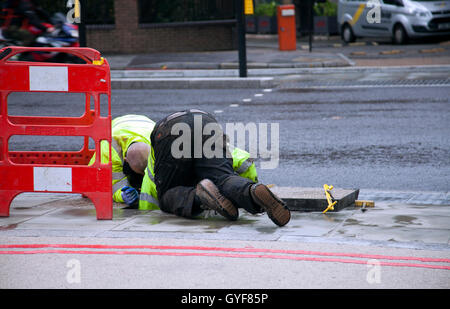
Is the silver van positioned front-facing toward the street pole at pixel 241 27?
no

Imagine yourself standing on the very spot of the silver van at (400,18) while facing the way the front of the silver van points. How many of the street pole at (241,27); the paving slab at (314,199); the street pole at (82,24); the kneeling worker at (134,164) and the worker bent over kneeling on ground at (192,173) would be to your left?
0

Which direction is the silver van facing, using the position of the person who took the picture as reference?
facing the viewer and to the right of the viewer
